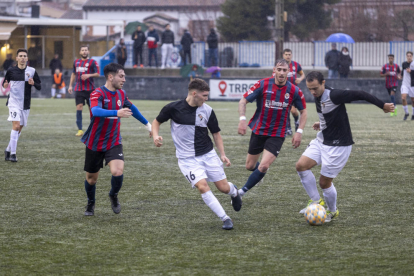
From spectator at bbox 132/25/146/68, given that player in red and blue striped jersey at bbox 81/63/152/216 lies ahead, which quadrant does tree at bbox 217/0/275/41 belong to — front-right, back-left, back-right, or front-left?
back-left

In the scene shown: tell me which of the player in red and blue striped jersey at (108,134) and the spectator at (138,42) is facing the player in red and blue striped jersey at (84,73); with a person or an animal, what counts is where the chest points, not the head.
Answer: the spectator

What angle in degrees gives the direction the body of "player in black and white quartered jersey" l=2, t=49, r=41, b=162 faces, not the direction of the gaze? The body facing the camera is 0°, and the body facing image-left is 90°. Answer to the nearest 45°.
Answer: approximately 0°

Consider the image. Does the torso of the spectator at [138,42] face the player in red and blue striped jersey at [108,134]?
yes

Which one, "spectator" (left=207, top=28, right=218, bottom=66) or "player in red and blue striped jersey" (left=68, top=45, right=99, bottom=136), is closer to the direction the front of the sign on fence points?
the player in red and blue striped jersey

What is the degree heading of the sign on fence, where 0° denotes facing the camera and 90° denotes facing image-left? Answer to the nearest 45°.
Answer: approximately 0°

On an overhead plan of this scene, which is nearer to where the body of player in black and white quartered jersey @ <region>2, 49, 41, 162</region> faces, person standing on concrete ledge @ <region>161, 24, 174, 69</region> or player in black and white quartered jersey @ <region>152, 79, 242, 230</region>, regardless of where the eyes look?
the player in black and white quartered jersey @ <region>152, 79, 242, 230</region>

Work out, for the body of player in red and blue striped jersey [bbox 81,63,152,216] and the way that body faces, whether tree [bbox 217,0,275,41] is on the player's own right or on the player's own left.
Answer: on the player's own left

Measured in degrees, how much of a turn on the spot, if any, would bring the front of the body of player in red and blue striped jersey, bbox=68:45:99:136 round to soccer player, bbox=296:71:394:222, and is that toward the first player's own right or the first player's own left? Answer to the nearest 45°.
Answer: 0° — they already face them

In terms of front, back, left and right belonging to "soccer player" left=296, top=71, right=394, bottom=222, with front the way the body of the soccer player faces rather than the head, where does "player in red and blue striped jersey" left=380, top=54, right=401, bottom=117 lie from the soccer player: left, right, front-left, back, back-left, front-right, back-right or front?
back-right
